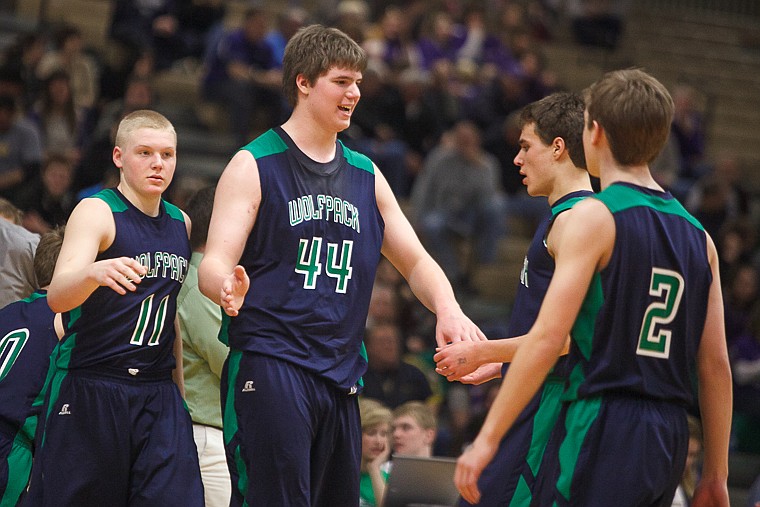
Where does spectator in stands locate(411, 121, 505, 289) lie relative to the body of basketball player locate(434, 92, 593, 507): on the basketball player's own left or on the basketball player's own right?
on the basketball player's own right

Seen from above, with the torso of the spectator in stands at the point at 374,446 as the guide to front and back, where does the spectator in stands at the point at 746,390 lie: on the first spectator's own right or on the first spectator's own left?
on the first spectator's own left

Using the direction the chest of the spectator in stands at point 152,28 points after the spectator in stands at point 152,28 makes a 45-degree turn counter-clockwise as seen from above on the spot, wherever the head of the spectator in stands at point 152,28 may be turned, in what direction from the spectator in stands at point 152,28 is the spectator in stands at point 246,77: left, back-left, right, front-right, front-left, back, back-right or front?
front

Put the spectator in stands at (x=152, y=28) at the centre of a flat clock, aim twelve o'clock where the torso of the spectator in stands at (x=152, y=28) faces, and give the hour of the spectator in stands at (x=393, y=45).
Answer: the spectator in stands at (x=393, y=45) is roughly at 9 o'clock from the spectator in stands at (x=152, y=28).

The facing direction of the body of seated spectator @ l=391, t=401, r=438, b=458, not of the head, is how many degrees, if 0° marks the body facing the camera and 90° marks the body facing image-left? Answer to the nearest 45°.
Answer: approximately 45°

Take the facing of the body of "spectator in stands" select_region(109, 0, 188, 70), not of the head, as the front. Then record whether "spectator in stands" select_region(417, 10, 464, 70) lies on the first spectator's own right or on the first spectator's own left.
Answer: on the first spectator's own left

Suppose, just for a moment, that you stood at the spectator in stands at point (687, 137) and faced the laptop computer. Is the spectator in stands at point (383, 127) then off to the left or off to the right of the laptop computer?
right

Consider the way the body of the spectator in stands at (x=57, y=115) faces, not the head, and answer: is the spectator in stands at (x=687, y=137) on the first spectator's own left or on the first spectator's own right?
on the first spectator's own left

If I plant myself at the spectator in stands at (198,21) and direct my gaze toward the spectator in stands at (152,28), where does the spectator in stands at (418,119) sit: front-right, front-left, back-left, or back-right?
back-left

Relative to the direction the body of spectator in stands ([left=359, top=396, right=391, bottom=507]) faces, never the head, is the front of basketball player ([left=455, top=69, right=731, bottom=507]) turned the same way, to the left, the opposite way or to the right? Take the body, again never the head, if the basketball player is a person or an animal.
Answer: the opposite way

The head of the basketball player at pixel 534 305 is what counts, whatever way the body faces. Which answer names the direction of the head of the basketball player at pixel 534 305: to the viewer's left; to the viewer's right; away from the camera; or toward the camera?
to the viewer's left

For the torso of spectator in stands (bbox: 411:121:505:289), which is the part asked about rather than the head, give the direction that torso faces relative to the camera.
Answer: toward the camera

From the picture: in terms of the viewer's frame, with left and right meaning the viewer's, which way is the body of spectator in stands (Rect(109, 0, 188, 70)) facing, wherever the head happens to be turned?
facing the viewer

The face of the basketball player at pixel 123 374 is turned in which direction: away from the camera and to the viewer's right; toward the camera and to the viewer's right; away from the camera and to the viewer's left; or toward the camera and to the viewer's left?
toward the camera and to the viewer's right

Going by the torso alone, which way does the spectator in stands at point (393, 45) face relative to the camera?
toward the camera
